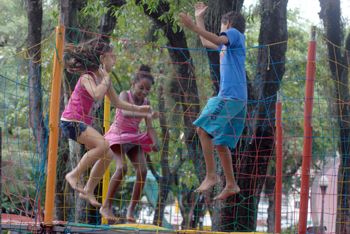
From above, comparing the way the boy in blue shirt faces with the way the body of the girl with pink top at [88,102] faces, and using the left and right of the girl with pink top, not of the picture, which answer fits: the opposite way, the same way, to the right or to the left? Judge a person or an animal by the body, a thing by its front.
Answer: the opposite way

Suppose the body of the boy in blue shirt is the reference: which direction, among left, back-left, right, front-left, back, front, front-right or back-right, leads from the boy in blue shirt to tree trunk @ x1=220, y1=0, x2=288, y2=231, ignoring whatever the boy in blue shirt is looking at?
right

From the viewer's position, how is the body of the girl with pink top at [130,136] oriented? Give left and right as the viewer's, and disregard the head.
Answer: facing the viewer and to the right of the viewer

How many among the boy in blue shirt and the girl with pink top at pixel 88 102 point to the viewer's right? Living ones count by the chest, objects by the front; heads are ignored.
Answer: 1

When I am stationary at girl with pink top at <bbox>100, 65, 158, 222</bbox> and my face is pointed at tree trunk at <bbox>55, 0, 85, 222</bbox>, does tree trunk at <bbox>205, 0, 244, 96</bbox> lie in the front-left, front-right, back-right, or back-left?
front-right

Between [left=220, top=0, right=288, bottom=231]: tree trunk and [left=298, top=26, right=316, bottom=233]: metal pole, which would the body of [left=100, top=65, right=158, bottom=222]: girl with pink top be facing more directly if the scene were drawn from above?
the metal pole

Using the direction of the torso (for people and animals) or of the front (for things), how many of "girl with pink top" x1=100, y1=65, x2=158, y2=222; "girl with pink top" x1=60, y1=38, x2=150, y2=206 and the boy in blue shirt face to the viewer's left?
1

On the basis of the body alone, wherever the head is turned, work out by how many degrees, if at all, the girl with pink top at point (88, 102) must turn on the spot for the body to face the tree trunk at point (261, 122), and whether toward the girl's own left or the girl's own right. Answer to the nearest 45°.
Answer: approximately 45° to the girl's own left

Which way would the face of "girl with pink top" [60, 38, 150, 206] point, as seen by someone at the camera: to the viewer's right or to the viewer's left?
to the viewer's right

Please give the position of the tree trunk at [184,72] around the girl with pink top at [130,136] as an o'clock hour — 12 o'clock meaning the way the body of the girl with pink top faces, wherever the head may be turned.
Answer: The tree trunk is roughly at 8 o'clock from the girl with pink top.

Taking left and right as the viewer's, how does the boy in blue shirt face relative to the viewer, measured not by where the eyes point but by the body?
facing to the left of the viewer
